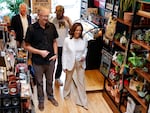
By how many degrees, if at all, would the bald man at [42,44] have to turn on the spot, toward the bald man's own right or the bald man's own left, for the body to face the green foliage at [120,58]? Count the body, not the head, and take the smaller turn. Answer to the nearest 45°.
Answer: approximately 45° to the bald man's own left

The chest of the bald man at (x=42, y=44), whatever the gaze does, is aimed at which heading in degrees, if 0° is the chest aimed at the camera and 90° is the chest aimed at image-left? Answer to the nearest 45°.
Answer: approximately 315°

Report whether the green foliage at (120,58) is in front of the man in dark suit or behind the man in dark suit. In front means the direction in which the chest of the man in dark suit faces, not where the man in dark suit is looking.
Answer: in front

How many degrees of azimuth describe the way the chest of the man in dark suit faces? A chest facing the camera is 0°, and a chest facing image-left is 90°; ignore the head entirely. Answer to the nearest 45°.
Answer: approximately 315°

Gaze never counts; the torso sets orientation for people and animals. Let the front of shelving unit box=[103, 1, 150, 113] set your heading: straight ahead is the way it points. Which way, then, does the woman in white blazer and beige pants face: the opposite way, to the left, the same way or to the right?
to the left

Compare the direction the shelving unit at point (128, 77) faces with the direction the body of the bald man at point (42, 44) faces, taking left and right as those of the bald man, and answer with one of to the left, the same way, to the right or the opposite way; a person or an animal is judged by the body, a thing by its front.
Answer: to the right

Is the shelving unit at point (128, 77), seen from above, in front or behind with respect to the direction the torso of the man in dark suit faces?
in front

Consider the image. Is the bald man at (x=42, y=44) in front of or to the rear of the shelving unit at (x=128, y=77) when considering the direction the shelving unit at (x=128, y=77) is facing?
in front
